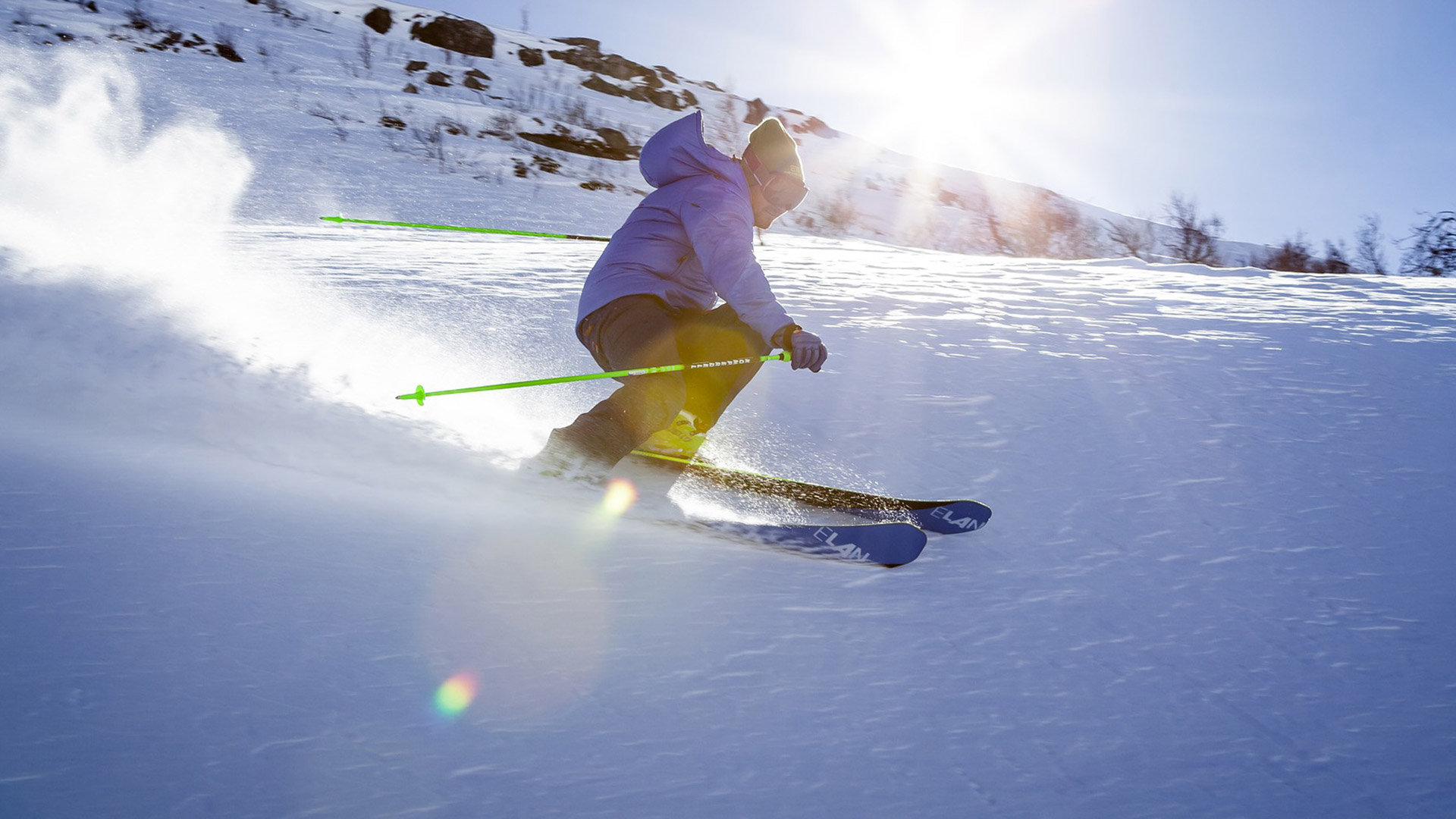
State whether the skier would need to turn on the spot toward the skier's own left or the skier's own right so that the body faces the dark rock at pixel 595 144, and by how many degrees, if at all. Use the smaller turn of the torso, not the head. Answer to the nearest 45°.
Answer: approximately 90° to the skier's own left

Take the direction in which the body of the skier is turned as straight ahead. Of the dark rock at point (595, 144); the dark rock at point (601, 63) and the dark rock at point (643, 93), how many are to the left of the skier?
3

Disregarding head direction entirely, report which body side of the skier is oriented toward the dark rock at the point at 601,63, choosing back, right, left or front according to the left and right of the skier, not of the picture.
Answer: left

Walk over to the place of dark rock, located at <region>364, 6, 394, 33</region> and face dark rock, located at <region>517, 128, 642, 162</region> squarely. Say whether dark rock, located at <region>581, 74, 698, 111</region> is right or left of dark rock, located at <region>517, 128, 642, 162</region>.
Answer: left

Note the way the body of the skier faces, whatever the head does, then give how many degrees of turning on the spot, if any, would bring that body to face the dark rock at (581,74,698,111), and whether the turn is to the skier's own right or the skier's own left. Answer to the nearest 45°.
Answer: approximately 90° to the skier's own left

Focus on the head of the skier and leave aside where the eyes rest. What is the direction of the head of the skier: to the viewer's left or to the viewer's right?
to the viewer's right

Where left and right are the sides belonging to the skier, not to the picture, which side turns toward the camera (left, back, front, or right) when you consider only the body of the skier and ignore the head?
right

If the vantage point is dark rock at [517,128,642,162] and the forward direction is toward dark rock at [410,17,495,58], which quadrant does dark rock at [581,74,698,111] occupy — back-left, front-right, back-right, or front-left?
front-right

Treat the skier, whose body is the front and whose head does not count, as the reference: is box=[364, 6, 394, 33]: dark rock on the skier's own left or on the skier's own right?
on the skier's own left

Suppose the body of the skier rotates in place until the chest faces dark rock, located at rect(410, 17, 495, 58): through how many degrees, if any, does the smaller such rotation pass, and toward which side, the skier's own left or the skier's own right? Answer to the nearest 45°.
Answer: approximately 90° to the skier's own left
